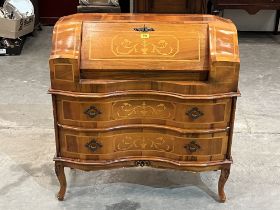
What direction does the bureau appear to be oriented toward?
toward the camera

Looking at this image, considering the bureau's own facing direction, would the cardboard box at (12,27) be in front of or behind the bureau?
behind
